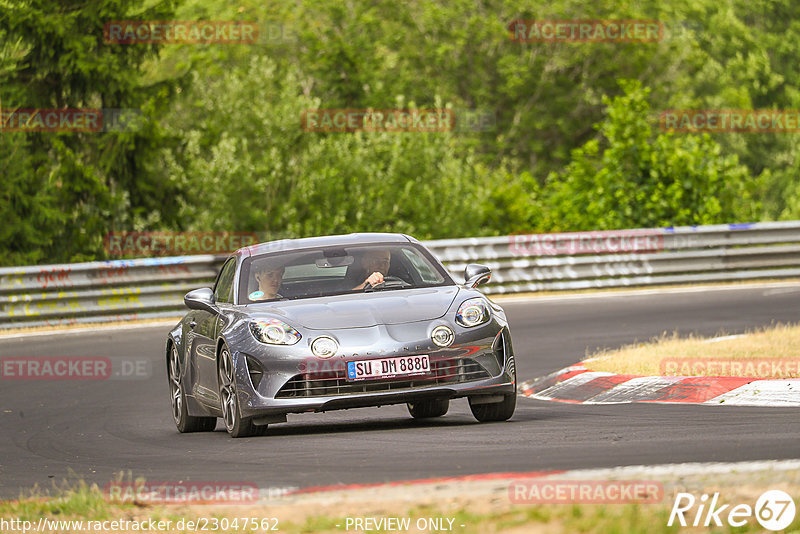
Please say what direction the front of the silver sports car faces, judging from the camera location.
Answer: facing the viewer

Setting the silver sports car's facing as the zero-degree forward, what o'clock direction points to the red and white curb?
The red and white curb is roughly at 8 o'clock from the silver sports car.

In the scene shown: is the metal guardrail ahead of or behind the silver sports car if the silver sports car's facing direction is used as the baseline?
behind

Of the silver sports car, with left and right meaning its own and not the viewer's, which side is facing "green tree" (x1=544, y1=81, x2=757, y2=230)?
back

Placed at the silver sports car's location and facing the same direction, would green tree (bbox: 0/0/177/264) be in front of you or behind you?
behind

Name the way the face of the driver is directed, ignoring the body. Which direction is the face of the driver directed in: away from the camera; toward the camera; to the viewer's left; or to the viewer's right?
toward the camera
